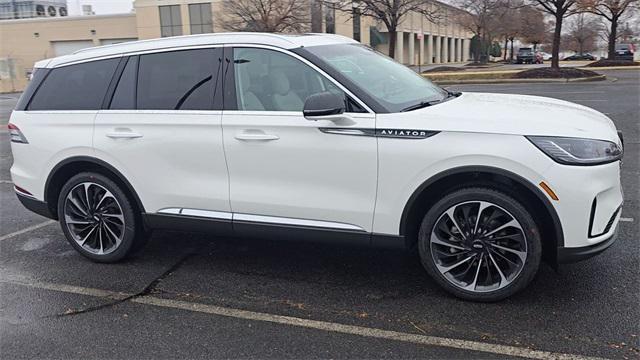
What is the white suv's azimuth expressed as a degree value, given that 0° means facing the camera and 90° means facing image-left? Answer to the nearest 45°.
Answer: approximately 270°

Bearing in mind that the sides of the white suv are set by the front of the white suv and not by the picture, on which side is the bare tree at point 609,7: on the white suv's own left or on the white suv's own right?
on the white suv's own left

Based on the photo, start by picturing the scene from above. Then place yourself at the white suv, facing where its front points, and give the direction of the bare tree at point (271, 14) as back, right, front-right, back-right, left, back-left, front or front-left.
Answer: left

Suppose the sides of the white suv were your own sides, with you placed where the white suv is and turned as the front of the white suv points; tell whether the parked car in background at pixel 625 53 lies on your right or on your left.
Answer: on your left
